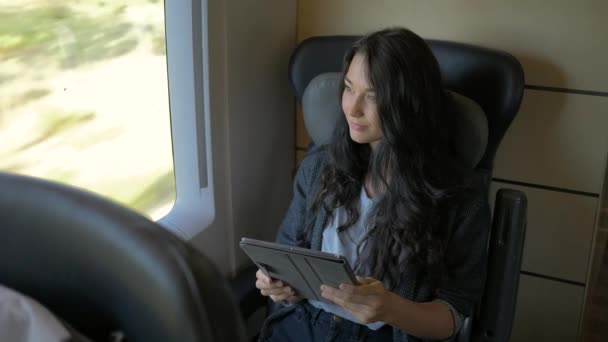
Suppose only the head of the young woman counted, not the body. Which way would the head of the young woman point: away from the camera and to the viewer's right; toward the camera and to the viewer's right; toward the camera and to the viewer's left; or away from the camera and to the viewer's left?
toward the camera and to the viewer's left

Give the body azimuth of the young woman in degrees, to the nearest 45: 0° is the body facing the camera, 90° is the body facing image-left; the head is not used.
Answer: approximately 45°

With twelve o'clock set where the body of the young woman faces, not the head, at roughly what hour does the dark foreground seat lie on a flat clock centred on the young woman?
The dark foreground seat is roughly at 11 o'clock from the young woman.
